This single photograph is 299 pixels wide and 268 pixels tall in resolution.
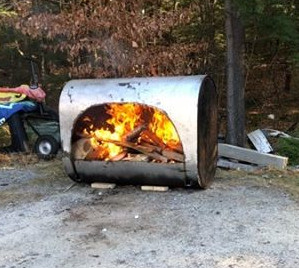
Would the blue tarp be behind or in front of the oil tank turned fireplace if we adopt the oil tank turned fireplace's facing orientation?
behind

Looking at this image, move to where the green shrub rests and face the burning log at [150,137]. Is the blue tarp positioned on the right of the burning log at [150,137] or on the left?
right

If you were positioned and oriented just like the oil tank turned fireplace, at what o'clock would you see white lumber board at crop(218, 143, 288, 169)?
The white lumber board is roughly at 8 o'clock from the oil tank turned fireplace.

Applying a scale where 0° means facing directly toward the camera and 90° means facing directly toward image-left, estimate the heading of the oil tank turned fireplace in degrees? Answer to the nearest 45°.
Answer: approximately 0°

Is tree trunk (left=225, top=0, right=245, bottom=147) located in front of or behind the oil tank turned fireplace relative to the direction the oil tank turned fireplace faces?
behind

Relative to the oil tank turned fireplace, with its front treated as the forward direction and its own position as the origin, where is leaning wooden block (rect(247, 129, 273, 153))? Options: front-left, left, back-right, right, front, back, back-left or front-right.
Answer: back-left

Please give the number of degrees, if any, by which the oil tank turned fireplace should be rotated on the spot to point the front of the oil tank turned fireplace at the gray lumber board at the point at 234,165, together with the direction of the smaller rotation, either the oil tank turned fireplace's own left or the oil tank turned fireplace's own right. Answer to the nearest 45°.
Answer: approximately 135° to the oil tank turned fireplace's own left

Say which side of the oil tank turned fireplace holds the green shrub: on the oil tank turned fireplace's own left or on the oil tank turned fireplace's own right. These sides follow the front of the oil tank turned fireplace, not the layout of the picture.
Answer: on the oil tank turned fireplace's own left
